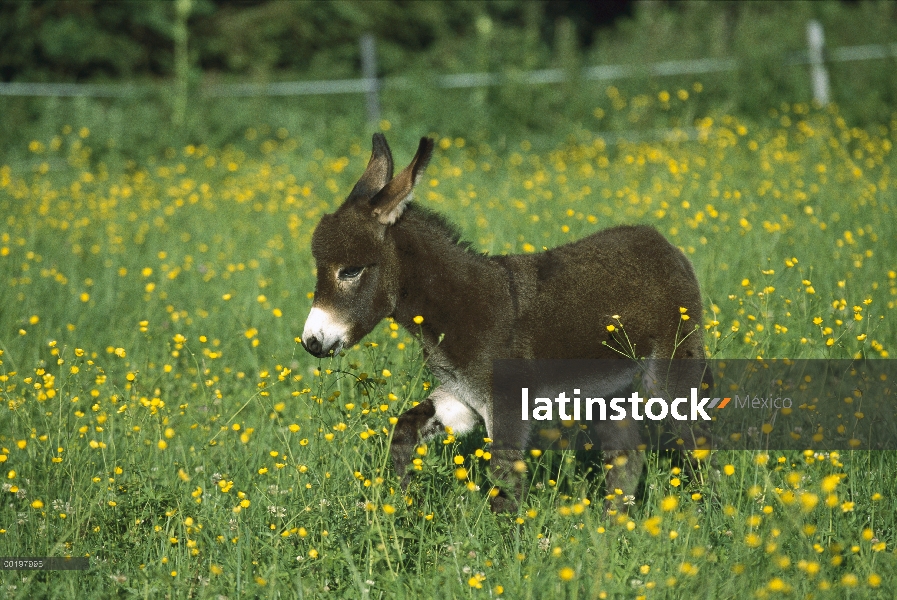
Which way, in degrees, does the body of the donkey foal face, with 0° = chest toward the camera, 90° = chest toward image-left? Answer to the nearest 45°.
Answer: approximately 90°
